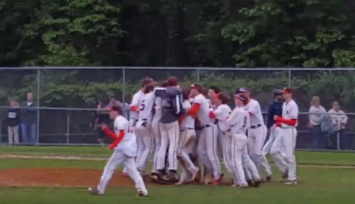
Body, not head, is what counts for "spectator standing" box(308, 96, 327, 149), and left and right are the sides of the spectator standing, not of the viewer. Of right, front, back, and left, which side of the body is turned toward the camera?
front

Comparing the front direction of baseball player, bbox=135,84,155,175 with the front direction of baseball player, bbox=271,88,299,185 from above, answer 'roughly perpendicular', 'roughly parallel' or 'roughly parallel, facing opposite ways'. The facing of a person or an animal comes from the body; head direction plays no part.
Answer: roughly parallel, facing opposite ways

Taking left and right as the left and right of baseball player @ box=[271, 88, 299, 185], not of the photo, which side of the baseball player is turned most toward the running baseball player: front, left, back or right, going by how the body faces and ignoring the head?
front

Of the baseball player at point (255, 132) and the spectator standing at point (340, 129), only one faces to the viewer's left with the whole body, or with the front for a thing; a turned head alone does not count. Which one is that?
the baseball player

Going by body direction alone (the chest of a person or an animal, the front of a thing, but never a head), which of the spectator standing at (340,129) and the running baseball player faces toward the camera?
the spectator standing

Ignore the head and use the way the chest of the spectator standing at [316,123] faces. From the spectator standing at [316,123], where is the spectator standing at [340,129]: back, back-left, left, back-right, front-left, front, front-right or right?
left

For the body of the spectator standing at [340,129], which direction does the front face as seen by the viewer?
toward the camera

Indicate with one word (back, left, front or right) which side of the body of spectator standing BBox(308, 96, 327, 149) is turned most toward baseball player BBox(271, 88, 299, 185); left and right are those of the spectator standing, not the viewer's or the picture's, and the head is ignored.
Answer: front

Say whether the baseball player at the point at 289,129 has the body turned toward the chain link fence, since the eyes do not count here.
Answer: no

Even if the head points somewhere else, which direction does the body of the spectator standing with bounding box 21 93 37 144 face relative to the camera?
toward the camera

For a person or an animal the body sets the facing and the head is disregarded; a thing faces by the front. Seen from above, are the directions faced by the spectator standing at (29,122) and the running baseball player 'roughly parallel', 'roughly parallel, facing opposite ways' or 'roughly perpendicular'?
roughly perpendicular

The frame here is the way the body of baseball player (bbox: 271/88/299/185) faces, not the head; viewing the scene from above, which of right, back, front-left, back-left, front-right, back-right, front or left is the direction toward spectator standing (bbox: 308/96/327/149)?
back-right

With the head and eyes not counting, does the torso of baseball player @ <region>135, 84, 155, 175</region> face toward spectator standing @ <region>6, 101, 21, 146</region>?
no
